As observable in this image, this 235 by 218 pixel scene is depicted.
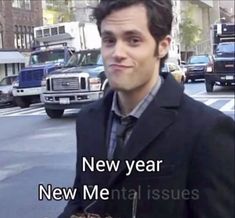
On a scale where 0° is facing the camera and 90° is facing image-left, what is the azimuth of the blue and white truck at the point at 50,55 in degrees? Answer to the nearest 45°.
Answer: approximately 45°

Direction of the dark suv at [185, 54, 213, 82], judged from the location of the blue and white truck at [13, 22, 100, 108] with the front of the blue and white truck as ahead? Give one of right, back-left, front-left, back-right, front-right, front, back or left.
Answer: back

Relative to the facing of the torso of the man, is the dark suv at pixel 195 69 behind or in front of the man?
behind

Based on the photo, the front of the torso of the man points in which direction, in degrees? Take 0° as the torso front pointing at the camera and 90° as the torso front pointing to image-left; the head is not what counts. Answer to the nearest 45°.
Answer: approximately 45°
